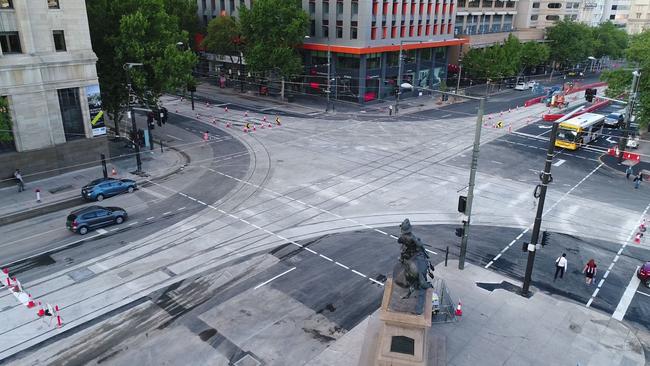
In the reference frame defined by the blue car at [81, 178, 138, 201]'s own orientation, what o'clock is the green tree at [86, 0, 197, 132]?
The green tree is roughly at 11 o'clock from the blue car.

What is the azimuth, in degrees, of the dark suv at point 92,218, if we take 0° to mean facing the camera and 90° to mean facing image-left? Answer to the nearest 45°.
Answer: approximately 225°

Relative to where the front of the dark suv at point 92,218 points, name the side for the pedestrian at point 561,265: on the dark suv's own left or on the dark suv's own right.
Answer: on the dark suv's own right

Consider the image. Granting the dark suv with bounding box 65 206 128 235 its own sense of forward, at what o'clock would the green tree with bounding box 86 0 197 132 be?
The green tree is roughly at 11 o'clock from the dark suv.

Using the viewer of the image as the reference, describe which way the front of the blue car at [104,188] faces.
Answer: facing away from the viewer and to the right of the viewer

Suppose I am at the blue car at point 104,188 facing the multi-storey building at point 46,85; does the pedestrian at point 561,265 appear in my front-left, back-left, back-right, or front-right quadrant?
back-right

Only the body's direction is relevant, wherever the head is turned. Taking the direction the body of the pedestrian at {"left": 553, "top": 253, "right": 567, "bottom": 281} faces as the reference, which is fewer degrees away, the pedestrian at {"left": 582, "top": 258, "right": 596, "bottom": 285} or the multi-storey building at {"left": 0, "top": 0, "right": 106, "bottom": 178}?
the pedestrian

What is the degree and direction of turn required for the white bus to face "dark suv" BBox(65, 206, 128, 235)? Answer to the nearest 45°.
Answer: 0° — it already faces it

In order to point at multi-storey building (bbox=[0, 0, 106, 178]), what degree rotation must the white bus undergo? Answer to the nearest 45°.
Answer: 0° — it already faces it
